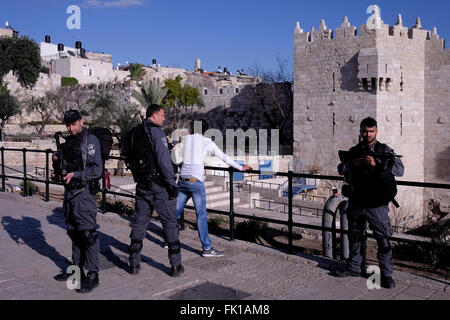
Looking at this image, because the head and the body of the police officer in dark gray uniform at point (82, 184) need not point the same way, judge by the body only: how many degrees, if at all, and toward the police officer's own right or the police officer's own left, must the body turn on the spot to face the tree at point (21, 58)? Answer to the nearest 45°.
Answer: approximately 135° to the police officer's own right

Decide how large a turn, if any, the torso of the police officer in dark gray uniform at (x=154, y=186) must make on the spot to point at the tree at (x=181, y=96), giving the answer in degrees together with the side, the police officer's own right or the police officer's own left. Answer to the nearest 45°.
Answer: approximately 45° to the police officer's own left

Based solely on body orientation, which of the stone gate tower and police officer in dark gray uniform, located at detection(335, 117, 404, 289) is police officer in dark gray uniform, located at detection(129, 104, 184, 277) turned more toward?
the stone gate tower

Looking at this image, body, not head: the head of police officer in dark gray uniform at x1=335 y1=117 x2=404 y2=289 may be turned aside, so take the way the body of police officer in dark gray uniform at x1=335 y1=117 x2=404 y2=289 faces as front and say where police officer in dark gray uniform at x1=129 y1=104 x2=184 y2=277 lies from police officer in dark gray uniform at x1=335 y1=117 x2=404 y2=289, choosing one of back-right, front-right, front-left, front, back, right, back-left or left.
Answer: right

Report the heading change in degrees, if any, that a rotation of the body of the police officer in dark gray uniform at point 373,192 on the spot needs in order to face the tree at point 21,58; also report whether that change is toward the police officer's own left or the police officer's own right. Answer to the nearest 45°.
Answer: approximately 135° to the police officer's own right
